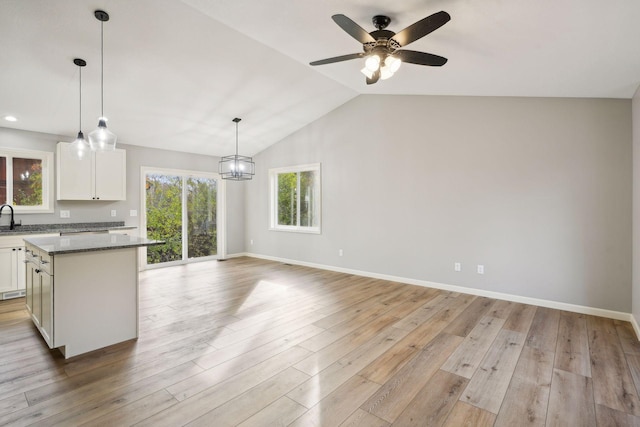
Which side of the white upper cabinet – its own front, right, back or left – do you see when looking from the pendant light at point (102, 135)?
front

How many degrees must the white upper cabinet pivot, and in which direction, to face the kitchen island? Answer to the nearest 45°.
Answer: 0° — it already faces it

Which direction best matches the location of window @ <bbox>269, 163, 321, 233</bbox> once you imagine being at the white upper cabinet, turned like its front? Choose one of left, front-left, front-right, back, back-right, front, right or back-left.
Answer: left

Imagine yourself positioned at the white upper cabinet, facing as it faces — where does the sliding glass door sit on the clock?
The sliding glass door is roughly at 8 o'clock from the white upper cabinet.

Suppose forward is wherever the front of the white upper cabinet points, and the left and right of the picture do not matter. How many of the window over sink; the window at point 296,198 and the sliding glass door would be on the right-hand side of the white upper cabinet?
1

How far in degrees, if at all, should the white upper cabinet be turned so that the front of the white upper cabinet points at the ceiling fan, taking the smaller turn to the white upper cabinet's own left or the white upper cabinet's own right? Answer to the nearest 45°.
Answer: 0° — it already faces it

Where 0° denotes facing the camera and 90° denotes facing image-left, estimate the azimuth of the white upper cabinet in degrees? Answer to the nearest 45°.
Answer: approximately 0°

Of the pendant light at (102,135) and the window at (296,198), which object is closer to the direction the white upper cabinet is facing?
the pendant light

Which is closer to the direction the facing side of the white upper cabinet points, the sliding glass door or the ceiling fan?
the ceiling fan

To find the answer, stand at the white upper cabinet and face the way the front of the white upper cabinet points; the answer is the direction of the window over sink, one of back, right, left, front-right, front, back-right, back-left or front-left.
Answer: right
